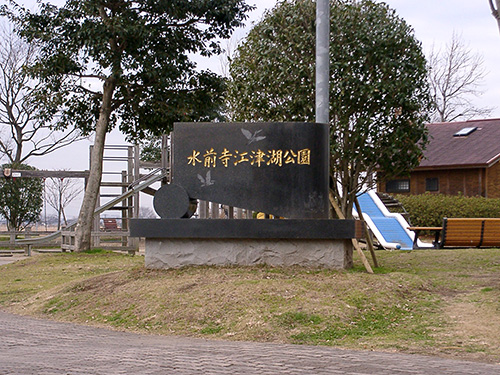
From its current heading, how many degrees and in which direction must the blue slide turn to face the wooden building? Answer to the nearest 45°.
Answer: approximately 135° to its left

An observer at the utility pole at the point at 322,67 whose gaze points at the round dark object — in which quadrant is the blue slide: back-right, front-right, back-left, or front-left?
back-right

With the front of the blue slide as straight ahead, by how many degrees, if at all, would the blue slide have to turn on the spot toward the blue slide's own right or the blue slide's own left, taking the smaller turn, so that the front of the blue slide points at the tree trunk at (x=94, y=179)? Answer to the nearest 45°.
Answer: approximately 135° to the blue slide's own right

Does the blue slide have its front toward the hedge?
no

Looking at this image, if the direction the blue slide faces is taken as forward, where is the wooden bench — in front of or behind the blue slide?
in front

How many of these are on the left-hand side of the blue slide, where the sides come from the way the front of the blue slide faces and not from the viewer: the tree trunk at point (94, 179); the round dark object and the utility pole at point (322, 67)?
0

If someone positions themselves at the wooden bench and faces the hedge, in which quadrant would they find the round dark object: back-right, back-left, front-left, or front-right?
back-left

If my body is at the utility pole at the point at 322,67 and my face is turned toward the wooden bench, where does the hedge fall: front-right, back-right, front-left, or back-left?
front-left

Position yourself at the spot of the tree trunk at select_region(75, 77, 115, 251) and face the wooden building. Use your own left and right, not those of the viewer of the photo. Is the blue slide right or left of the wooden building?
right

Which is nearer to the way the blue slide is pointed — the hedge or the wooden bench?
the wooden bench

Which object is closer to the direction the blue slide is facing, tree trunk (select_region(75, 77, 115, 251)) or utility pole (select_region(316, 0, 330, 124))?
the utility pole

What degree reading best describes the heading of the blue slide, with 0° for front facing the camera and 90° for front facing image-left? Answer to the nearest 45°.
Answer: approximately 315°
